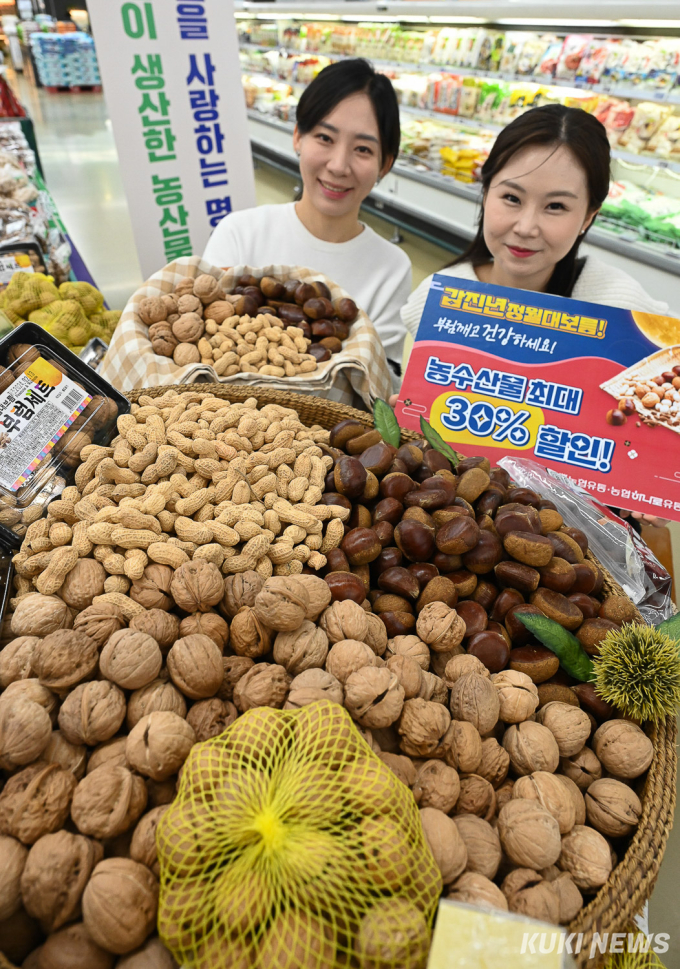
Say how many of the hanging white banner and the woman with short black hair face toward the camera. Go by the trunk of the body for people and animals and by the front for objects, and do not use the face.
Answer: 2

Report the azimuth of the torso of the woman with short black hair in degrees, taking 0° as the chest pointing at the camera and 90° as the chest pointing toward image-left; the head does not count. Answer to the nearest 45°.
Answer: approximately 0°

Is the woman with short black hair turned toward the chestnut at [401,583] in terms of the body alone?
yes

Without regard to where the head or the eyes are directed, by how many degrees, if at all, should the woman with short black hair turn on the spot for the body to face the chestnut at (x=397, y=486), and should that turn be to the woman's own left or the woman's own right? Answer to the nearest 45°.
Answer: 0° — they already face it

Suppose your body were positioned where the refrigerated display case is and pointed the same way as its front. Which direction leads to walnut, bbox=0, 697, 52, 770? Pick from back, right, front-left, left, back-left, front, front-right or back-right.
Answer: front-left

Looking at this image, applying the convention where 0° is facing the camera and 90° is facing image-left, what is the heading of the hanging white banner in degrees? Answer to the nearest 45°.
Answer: approximately 0°

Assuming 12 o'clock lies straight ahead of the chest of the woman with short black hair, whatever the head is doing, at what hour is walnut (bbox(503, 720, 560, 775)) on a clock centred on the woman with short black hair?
The walnut is roughly at 12 o'clock from the woman with short black hair.

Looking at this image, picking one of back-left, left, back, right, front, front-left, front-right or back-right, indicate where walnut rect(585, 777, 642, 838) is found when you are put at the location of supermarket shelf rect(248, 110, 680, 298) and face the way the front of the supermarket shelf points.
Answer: front-left
